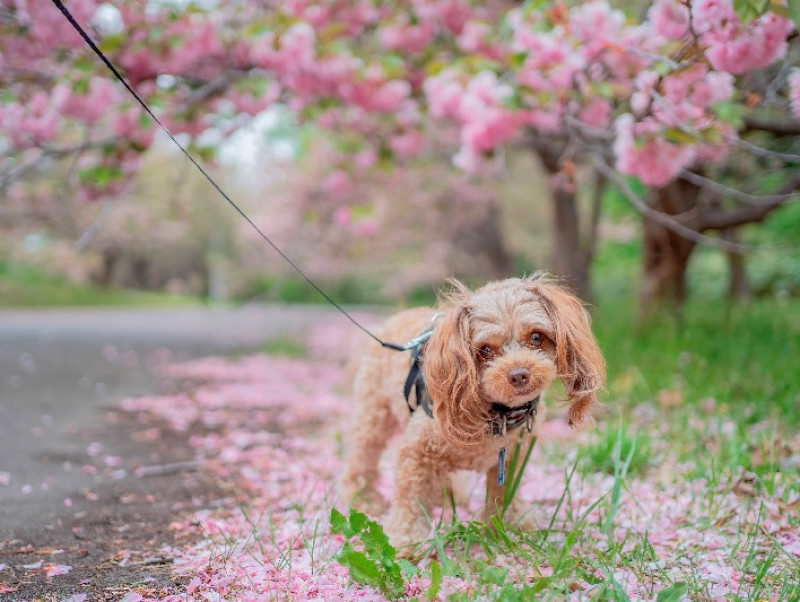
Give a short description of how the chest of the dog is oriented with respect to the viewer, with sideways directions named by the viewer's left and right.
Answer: facing the viewer and to the right of the viewer
